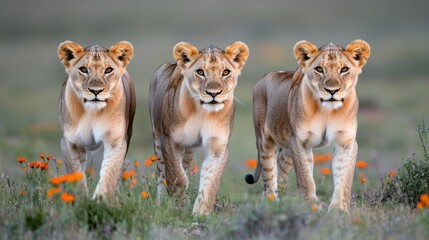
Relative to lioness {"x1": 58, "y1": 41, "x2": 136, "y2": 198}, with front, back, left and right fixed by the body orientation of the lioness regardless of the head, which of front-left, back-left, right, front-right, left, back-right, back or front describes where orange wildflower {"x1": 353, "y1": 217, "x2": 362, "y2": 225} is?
front-left

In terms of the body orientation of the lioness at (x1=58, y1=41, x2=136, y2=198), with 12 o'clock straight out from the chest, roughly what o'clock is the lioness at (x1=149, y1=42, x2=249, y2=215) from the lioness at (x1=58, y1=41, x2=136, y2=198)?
the lioness at (x1=149, y1=42, x2=249, y2=215) is roughly at 9 o'clock from the lioness at (x1=58, y1=41, x2=136, y2=198).

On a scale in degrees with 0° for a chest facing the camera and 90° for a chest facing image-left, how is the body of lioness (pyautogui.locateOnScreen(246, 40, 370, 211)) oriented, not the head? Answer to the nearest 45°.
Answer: approximately 315°

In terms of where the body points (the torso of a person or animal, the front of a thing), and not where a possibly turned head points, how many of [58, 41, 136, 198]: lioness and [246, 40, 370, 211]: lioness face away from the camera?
0

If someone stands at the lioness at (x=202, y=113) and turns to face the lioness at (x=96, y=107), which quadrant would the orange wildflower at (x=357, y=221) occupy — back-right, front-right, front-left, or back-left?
back-left

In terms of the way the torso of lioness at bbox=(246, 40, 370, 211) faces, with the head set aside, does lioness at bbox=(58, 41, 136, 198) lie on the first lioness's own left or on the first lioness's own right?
on the first lioness's own right

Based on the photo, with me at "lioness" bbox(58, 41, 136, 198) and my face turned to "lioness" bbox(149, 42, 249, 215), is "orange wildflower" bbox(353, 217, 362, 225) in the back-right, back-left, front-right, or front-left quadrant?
front-right

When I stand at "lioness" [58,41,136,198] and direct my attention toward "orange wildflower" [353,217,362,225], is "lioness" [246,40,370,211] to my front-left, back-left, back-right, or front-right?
front-left

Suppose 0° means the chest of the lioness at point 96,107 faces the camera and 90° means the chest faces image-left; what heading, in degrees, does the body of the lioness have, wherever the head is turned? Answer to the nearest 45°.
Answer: approximately 0°
